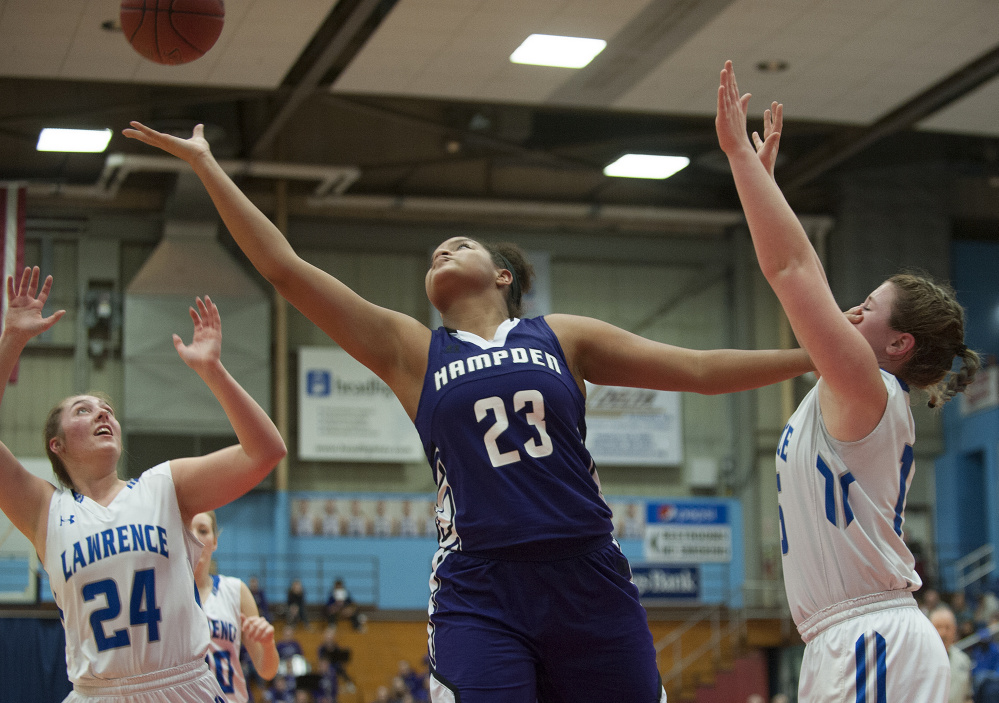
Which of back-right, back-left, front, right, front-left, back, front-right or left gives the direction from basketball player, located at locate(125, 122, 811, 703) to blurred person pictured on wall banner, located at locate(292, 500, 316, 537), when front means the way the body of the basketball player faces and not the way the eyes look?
back

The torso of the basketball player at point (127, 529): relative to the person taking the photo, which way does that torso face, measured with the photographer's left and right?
facing the viewer

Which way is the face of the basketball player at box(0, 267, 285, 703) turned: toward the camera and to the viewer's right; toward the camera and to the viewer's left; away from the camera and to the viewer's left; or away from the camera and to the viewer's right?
toward the camera and to the viewer's right

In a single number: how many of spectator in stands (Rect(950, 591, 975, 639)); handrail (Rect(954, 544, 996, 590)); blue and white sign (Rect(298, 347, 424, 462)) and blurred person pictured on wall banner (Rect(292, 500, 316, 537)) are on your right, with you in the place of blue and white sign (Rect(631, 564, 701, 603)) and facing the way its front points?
2

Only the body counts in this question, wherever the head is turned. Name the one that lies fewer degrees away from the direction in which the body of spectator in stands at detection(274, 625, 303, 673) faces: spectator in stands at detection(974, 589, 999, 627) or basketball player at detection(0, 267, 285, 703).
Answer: the basketball player

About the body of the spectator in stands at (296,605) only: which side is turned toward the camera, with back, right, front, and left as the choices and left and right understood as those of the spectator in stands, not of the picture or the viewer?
front

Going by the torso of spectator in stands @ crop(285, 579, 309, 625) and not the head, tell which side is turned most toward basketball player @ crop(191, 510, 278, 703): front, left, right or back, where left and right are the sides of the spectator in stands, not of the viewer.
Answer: front

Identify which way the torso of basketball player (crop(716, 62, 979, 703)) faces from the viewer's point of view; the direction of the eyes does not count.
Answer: to the viewer's left

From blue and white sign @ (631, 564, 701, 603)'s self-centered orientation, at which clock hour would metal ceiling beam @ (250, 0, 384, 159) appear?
The metal ceiling beam is roughly at 1 o'clock from the blue and white sign.

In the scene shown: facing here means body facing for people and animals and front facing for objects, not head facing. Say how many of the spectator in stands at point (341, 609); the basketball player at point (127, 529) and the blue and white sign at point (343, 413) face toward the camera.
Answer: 3

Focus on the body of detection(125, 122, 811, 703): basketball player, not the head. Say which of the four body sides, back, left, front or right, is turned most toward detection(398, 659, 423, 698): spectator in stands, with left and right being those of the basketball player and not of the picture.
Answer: back

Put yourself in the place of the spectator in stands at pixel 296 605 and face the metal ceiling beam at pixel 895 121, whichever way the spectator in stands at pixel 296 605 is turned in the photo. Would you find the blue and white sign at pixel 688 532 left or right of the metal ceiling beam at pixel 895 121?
left
